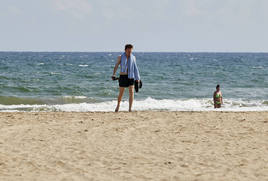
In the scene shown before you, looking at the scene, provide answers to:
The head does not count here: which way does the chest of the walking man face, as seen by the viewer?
toward the camera

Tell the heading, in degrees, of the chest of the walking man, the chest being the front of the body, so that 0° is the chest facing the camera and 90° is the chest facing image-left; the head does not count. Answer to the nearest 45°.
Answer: approximately 0°
